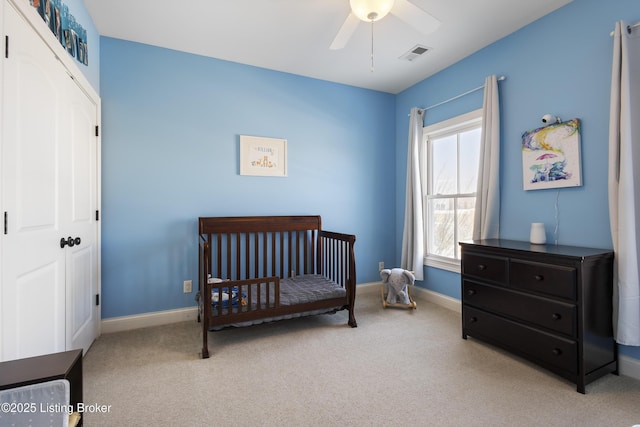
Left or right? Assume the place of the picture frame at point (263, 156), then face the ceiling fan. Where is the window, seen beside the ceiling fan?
left

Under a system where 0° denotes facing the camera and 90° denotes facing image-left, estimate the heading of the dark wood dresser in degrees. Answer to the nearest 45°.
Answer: approximately 45°

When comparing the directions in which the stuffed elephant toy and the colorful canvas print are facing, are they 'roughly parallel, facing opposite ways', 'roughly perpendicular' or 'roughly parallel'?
roughly perpendicular

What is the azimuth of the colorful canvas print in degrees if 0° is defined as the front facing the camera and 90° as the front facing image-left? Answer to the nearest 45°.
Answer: approximately 45°

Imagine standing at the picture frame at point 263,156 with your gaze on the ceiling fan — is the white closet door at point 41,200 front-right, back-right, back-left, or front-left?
front-right

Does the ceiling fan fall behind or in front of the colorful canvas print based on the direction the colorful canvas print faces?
in front

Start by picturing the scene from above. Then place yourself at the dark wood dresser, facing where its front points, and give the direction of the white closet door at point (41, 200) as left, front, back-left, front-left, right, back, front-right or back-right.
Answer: front

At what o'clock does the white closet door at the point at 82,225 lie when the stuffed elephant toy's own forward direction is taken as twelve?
The white closet door is roughly at 2 o'clock from the stuffed elephant toy.

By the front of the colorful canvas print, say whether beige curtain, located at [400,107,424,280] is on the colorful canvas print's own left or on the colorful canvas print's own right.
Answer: on the colorful canvas print's own right

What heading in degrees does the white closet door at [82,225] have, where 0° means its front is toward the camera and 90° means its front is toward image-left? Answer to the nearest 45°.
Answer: approximately 270°

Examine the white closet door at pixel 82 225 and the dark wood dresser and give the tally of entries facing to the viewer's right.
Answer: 1

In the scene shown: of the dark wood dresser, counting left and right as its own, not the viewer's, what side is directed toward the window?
right
